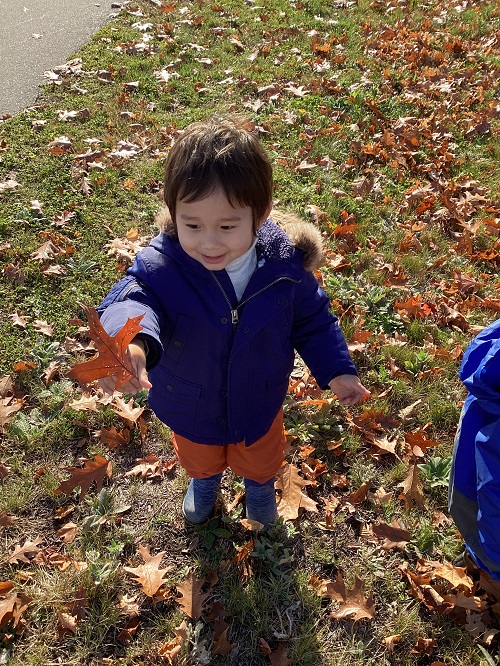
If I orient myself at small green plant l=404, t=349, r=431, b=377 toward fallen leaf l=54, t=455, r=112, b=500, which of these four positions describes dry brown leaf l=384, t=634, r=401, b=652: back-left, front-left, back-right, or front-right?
front-left

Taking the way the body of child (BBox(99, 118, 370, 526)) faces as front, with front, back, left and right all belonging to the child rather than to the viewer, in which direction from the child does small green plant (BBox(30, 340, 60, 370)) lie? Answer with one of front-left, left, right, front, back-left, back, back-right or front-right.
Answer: back-right

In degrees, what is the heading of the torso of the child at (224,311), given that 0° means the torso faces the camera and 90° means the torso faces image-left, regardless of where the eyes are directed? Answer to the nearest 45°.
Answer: approximately 0°

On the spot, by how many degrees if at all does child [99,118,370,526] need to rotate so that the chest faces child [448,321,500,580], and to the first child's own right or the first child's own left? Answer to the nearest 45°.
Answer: approximately 90° to the first child's own left

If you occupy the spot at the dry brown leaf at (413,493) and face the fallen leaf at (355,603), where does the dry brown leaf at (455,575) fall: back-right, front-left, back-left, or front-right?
front-left
